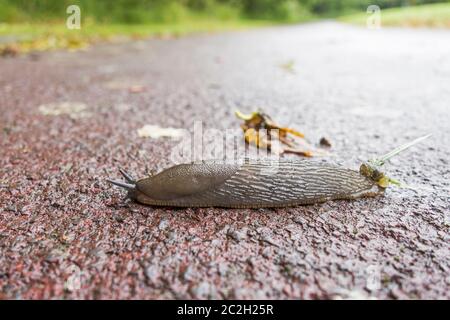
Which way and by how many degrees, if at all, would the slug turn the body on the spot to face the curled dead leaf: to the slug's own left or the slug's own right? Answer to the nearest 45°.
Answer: approximately 90° to the slug's own right

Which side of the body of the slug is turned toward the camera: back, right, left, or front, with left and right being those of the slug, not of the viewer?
left
